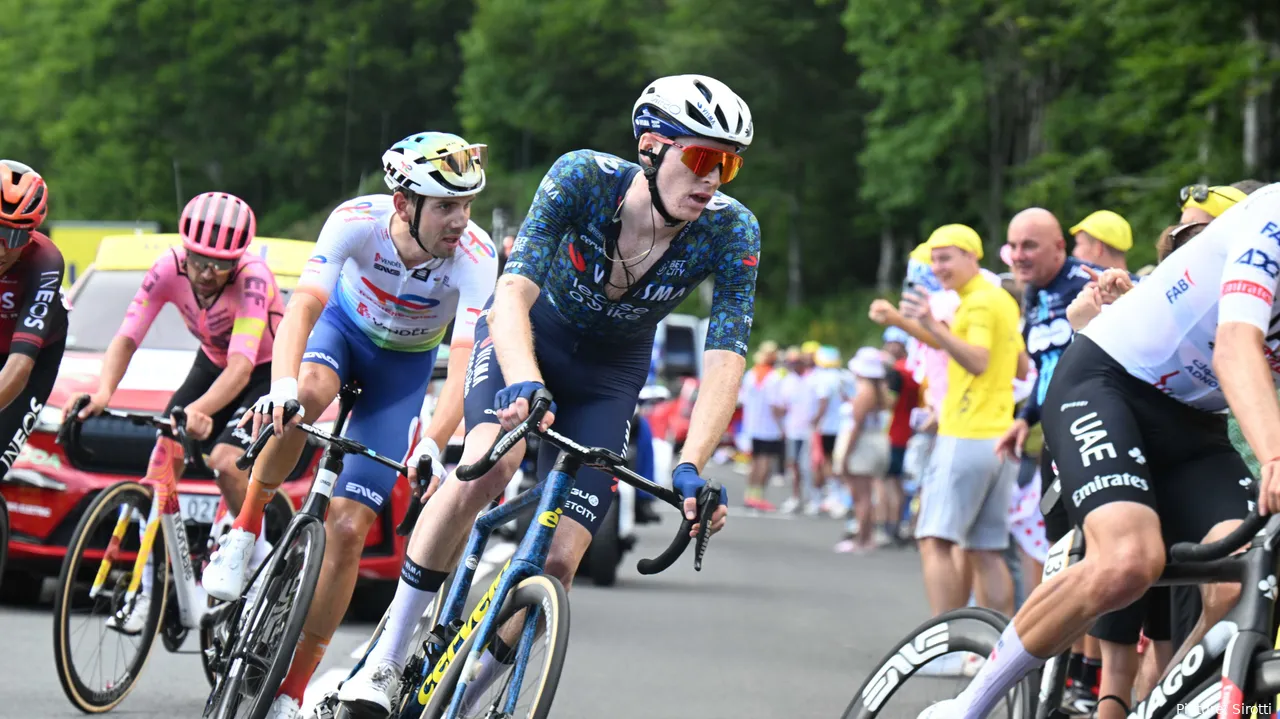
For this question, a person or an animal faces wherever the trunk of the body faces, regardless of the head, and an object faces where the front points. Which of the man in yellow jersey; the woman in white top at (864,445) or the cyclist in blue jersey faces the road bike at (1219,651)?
the cyclist in blue jersey

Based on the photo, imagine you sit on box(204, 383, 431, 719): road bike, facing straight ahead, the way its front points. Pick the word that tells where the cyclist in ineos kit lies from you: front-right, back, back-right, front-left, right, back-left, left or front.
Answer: back-right

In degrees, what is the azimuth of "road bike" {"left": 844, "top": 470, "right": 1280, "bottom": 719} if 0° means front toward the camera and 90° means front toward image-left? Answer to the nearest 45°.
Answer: approximately 315°

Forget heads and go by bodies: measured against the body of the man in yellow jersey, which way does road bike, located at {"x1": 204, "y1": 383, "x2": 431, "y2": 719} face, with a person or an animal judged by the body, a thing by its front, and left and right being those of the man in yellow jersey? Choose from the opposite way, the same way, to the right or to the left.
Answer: to the left

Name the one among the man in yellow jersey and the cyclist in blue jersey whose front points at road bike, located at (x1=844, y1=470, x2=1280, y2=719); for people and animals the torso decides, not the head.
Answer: the cyclist in blue jersey

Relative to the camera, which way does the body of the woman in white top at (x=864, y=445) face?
to the viewer's left
